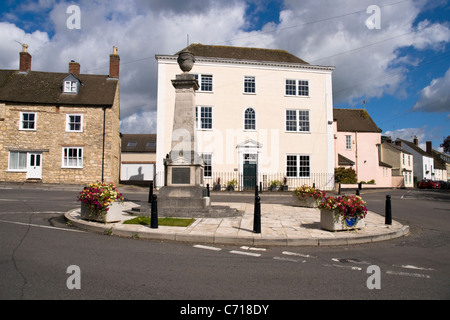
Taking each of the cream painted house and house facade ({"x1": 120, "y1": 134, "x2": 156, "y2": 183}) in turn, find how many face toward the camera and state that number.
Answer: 2

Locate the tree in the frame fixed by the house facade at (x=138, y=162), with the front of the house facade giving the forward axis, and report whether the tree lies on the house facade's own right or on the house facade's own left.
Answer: on the house facade's own left

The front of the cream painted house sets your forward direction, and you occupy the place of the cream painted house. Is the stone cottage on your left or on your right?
on your right

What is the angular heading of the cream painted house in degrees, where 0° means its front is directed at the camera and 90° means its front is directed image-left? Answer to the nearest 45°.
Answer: approximately 0°

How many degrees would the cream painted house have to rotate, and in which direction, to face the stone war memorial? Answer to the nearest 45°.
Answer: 0° — it already faces it

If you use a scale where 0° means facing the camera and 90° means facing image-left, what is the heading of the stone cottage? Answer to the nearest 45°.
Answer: approximately 0°

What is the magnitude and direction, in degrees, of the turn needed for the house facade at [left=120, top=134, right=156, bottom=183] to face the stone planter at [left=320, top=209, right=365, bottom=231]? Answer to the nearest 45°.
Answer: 0° — it already faces it

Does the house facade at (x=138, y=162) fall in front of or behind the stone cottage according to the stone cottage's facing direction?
behind

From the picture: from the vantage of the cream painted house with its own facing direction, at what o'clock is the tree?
The tree is roughly at 8 o'clock from the cream painted house.

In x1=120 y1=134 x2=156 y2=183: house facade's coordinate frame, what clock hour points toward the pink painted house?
The pink painted house is roughly at 10 o'clock from the house facade.

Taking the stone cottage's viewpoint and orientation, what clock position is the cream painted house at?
The cream painted house is roughly at 10 o'clock from the stone cottage.

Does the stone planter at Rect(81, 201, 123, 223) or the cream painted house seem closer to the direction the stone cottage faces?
the stone planter

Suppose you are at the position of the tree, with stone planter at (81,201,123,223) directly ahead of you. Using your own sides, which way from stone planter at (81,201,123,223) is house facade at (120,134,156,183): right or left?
right

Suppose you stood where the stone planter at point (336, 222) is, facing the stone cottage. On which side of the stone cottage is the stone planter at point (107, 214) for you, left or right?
left
